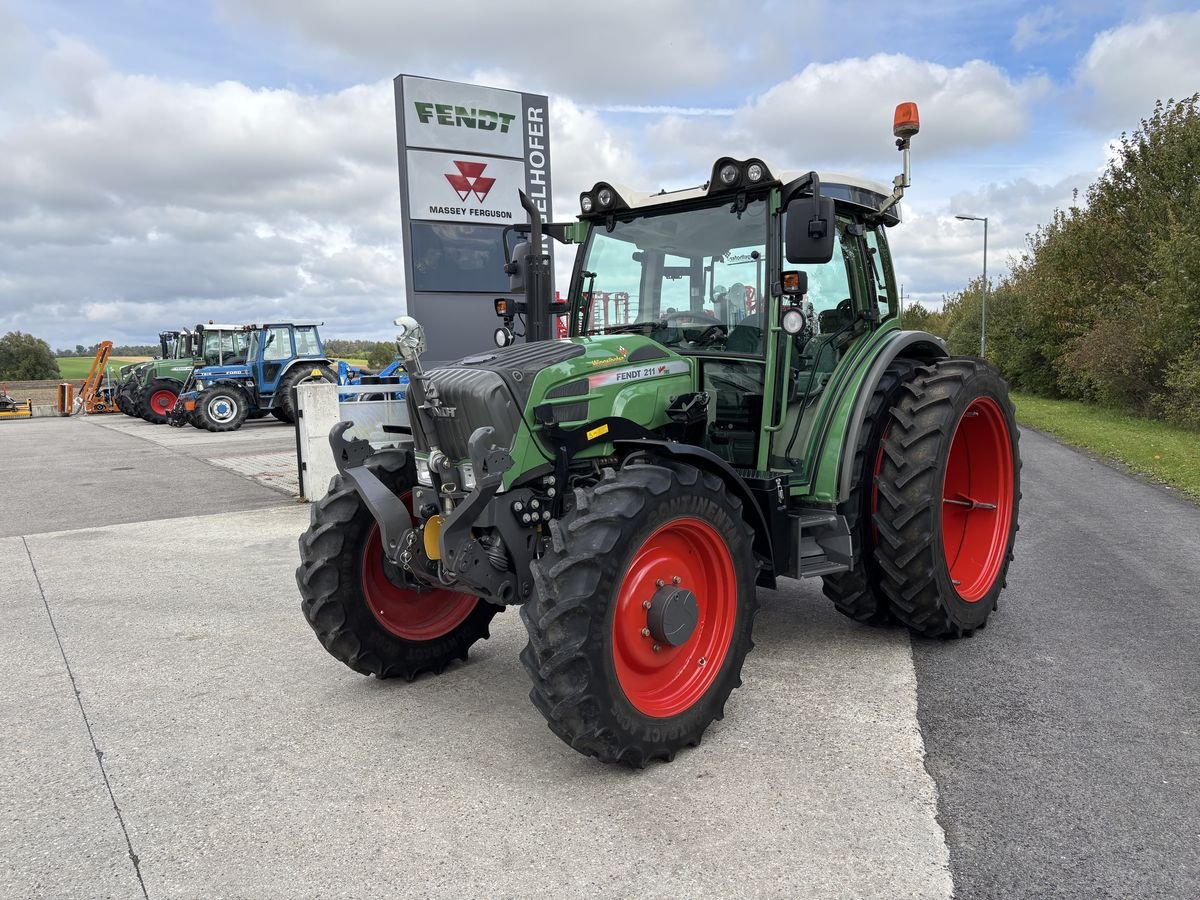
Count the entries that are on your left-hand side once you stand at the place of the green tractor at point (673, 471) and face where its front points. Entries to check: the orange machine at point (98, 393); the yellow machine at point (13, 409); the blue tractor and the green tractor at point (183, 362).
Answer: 0

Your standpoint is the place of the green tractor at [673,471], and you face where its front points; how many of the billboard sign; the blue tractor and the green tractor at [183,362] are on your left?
0

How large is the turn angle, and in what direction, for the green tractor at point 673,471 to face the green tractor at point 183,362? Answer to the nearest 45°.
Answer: approximately 90° to its right

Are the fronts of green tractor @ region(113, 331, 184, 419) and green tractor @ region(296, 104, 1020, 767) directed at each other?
no

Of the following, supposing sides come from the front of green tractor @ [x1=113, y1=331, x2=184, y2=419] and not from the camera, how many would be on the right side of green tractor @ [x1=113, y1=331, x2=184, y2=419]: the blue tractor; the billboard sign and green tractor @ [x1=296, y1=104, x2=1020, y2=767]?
0

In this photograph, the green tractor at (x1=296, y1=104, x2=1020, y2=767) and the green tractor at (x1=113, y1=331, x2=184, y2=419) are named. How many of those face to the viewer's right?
0

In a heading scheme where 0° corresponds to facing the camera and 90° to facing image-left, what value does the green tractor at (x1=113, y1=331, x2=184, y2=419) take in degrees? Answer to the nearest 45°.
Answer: approximately 45°

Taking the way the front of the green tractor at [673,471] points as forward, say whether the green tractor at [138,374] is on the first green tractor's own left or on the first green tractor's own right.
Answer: on the first green tractor's own right

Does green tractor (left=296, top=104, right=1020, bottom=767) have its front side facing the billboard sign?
no

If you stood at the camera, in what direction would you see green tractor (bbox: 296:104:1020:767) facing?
facing the viewer and to the left of the viewer

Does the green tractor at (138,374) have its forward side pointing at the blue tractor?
no

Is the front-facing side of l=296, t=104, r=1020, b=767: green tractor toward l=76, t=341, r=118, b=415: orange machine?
no
